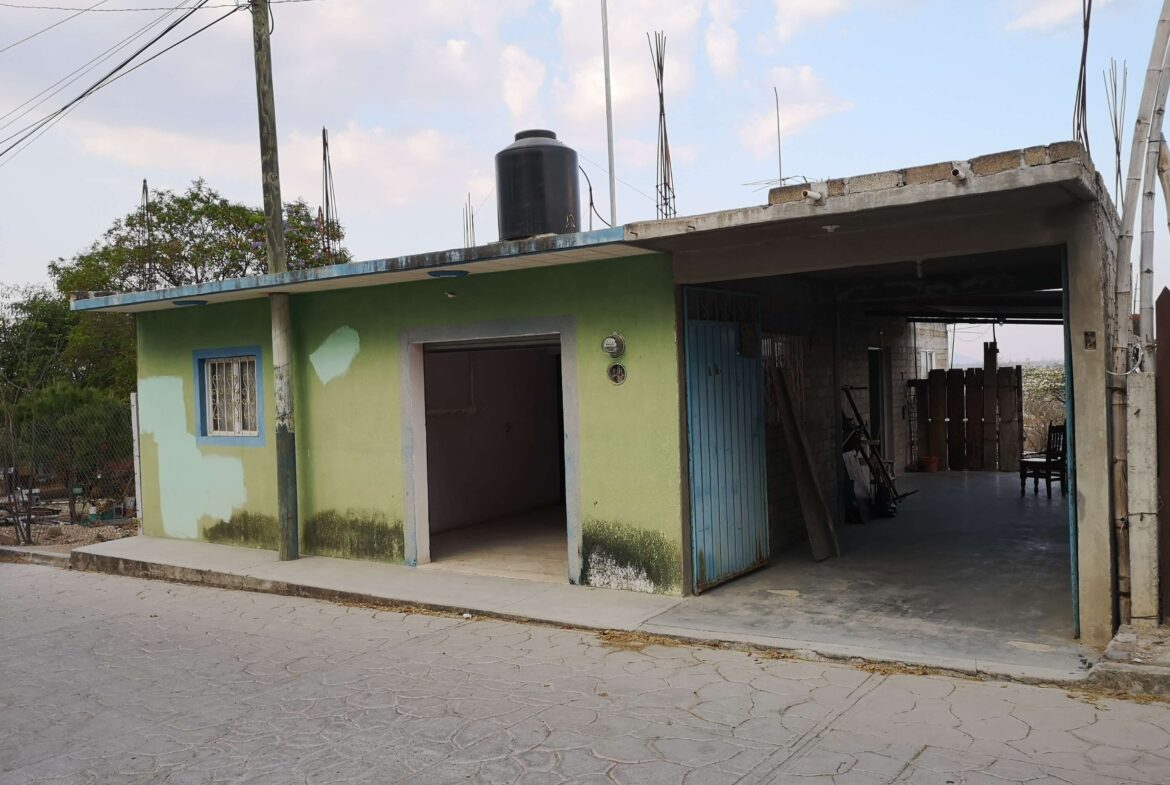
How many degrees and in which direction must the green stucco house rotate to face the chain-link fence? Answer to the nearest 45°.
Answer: approximately 90° to its right

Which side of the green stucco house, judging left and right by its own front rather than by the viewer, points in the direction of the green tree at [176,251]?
right

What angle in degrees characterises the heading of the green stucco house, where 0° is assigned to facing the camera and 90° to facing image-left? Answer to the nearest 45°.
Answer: approximately 45°

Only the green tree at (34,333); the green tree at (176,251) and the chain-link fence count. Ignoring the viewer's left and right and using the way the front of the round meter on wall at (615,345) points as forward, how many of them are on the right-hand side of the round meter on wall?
3

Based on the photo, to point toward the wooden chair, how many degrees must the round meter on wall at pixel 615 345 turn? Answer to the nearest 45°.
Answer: approximately 180°

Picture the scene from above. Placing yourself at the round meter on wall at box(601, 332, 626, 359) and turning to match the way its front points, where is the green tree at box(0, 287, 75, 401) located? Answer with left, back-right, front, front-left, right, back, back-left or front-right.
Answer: right

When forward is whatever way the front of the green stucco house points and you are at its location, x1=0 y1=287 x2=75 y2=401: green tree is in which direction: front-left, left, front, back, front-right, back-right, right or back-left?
right

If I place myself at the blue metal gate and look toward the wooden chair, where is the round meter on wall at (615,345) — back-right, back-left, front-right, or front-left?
back-left

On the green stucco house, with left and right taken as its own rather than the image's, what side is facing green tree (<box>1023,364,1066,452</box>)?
back

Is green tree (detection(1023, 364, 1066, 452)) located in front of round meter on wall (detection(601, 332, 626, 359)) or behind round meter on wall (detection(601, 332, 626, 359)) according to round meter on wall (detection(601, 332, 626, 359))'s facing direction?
behind

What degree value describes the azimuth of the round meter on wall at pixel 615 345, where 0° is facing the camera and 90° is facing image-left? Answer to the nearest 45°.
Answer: approximately 45°

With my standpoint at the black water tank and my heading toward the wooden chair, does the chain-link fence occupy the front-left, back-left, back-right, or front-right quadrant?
back-left
